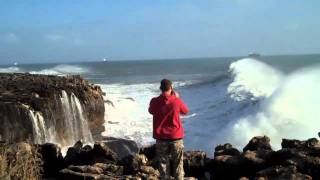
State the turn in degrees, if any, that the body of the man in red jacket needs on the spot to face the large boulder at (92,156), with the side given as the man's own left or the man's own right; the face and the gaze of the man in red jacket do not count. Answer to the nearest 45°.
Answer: approximately 45° to the man's own left

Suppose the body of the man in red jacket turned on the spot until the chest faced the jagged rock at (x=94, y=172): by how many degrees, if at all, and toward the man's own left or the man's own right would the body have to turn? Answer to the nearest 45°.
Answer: approximately 45° to the man's own left

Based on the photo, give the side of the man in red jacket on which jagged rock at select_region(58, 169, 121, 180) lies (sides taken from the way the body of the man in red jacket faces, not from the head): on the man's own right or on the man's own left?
on the man's own left

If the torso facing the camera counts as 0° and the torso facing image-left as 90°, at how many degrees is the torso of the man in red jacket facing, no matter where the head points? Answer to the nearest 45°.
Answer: approximately 180°

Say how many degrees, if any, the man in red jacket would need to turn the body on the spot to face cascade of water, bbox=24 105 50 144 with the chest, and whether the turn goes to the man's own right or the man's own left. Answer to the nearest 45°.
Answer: approximately 45° to the man's own left

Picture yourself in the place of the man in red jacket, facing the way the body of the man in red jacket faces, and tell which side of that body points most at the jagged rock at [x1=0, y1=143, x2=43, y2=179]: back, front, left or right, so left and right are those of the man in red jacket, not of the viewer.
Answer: left
